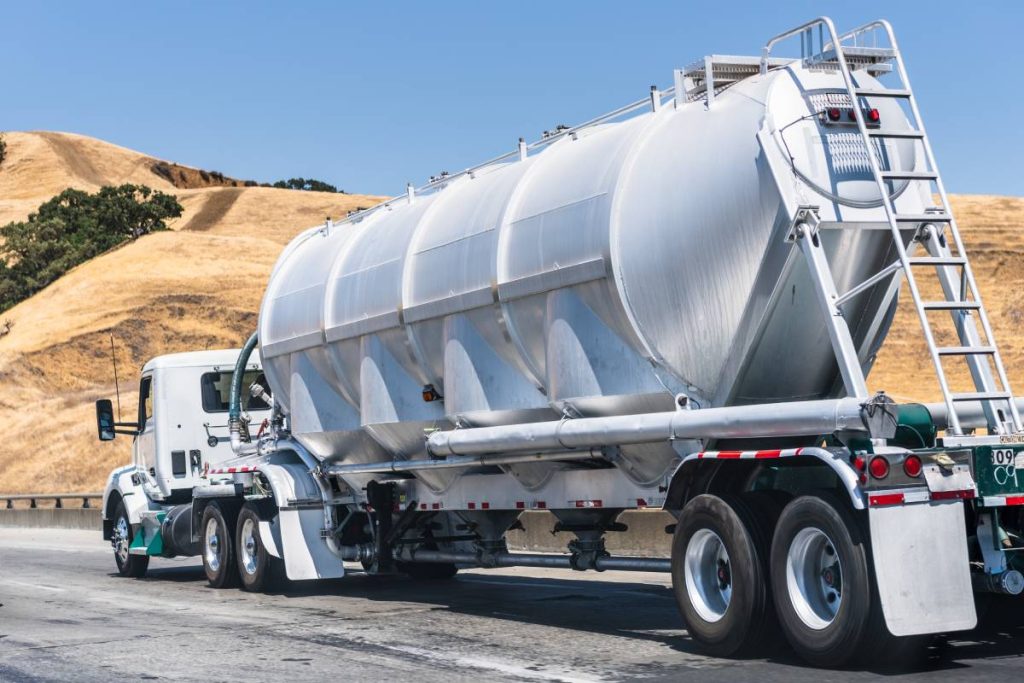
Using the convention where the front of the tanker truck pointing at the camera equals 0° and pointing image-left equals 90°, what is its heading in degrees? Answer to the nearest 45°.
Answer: approximately 135°

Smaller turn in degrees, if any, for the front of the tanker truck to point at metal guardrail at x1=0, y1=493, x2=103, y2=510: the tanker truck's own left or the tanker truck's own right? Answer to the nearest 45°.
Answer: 0° — it already faces it
